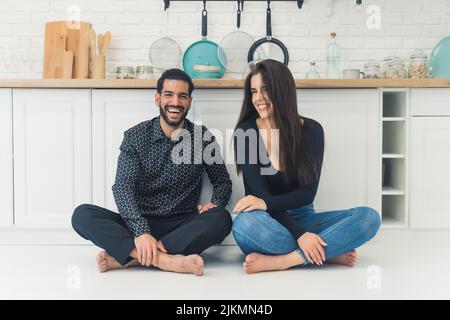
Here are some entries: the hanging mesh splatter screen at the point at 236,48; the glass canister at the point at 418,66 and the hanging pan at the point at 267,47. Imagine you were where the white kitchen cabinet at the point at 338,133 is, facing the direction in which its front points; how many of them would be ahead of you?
0

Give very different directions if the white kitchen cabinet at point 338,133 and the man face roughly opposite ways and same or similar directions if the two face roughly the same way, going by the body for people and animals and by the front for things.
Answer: same or similar directions

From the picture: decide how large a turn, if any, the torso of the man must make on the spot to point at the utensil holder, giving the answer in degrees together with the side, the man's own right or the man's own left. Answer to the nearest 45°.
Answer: approximately 180°

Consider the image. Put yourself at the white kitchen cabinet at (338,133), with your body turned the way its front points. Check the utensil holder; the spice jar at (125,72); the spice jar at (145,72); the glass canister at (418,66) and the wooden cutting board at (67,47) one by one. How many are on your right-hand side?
4

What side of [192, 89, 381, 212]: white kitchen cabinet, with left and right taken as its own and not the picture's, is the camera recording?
front

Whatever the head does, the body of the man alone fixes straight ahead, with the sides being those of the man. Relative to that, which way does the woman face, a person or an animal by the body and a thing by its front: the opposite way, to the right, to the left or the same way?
the same way

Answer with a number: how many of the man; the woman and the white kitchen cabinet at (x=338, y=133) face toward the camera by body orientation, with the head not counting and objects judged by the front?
3

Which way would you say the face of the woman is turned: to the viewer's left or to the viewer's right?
to the viewer's left

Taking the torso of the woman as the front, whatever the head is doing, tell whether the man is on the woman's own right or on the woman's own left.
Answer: on the woman's own right

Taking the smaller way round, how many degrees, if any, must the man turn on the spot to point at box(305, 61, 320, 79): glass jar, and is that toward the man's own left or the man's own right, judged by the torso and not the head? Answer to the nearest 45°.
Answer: approximately 135° to the man's own left

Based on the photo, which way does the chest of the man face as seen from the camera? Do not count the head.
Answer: toward the camera

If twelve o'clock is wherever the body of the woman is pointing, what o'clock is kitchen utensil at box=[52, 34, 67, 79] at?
The kitchen utensil is roughly at 4 o'clock from the woman.

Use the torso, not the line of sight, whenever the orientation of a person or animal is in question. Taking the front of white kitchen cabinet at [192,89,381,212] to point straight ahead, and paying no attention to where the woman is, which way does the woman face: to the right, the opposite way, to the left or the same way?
the same way

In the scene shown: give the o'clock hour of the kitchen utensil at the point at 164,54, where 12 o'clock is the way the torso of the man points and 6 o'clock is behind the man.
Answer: The kitchen utensil is roughly at 6 o'clock from the man.

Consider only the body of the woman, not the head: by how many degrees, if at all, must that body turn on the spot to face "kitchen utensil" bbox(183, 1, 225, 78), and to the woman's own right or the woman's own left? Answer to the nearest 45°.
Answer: approximately 135° to the woman's own right

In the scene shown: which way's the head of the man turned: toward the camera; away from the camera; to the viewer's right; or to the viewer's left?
toward the camera
